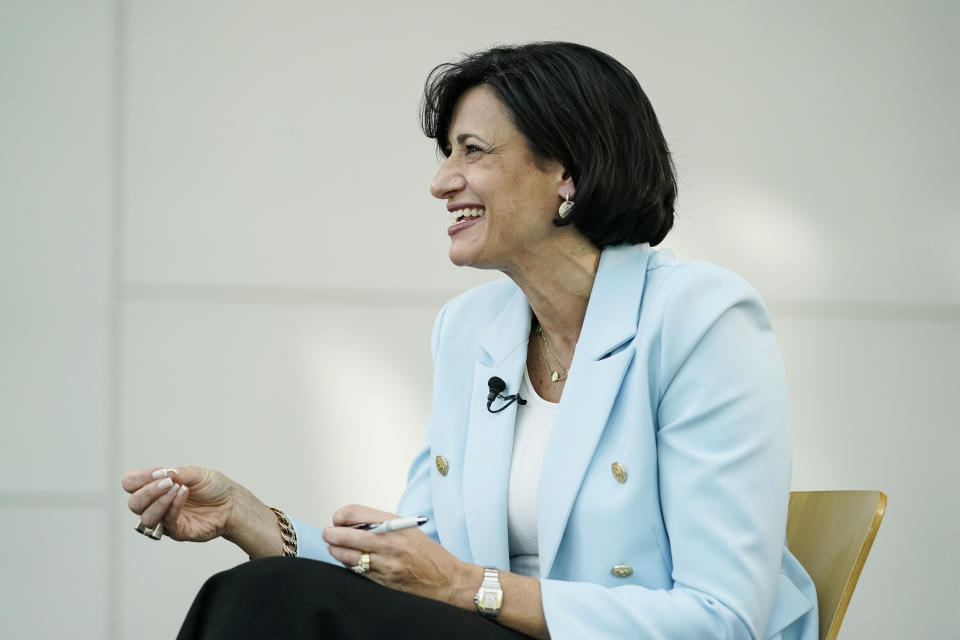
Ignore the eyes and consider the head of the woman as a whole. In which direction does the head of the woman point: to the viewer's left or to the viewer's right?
to the viewer's left

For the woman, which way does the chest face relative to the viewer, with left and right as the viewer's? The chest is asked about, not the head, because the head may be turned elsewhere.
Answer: facing the viewer and to the left of the viewer
